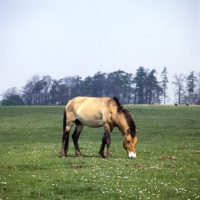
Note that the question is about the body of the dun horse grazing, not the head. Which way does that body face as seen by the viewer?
to the viewer's right
